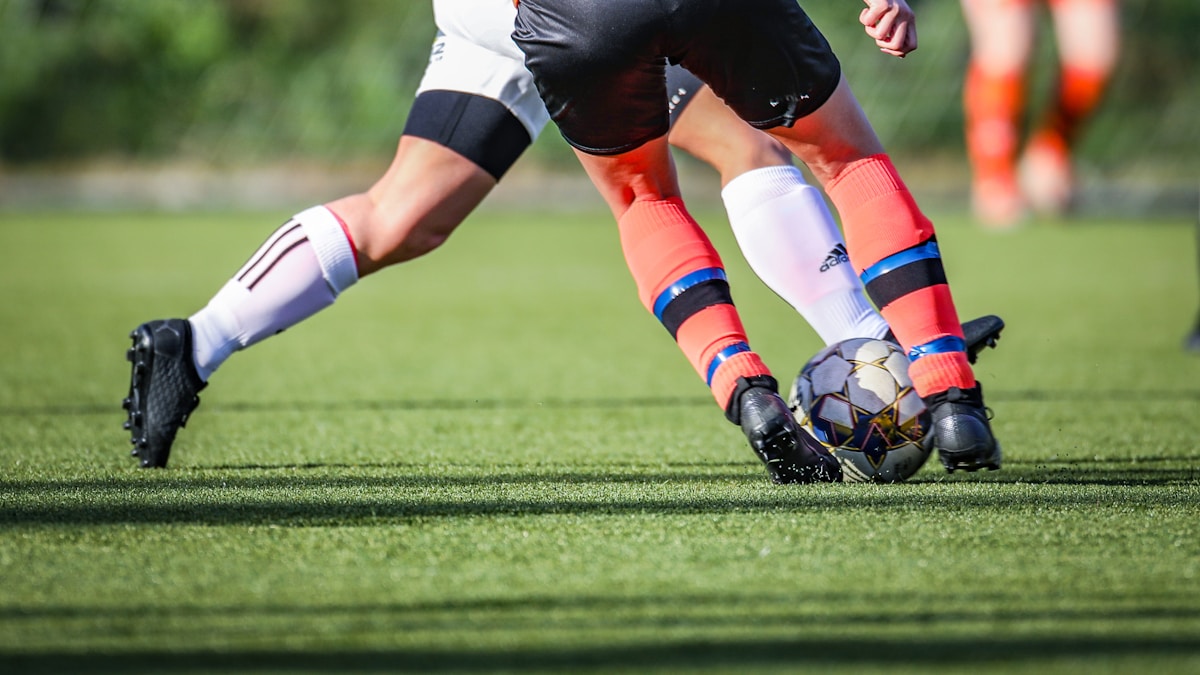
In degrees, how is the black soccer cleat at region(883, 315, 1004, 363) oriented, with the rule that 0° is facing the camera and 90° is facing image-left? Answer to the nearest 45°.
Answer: approximately 270°
